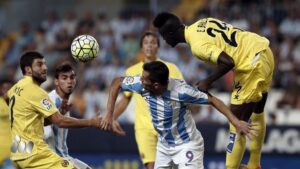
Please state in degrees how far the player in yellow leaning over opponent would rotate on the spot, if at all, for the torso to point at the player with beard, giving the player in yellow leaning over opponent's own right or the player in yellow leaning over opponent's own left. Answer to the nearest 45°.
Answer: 0° — they already face them

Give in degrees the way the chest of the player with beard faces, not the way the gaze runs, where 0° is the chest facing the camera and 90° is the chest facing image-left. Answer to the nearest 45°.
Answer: approximately 270°

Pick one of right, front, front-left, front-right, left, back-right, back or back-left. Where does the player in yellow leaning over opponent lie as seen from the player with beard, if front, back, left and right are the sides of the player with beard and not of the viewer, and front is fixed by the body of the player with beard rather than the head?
front

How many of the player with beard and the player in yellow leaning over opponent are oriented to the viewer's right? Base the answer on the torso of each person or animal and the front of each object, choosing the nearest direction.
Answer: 1

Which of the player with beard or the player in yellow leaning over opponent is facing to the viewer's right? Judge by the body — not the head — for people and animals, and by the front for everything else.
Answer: the player with beard

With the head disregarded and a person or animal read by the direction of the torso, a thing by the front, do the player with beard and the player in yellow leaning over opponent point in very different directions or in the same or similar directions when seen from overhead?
very different directions
